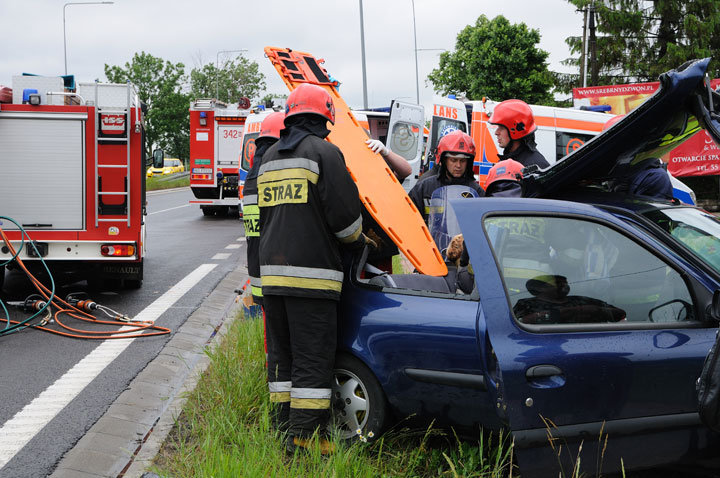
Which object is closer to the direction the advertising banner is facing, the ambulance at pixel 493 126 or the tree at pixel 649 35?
the ambulance

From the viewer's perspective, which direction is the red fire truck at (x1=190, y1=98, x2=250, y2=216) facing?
away from the camera

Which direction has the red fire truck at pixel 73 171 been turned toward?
away from the camera

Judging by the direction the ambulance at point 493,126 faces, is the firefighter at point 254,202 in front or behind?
behind

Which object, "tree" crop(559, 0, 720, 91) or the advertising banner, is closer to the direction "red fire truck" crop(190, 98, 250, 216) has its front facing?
the tree

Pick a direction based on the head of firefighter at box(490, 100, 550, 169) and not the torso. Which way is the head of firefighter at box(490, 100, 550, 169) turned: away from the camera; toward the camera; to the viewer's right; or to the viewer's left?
to the viewer's left

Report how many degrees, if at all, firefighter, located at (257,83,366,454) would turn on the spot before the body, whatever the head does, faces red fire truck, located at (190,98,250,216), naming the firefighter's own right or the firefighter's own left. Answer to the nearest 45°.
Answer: approximately 45° to the firefighter's own left

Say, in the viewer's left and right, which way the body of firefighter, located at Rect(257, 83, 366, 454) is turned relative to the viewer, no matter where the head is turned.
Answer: facing away from the viewer and to the right of the viewer

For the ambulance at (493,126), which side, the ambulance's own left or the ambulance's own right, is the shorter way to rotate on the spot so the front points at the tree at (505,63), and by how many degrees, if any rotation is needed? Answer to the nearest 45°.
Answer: approximately 45° to the ambulance's own left

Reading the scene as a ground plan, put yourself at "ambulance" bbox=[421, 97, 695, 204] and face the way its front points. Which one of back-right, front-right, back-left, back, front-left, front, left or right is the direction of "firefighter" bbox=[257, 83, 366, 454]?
back-right

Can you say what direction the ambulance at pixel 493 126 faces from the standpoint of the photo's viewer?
facing away from the viewer and to the right of the viewer

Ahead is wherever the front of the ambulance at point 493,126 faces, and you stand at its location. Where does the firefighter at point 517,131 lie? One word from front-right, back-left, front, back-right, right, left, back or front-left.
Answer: back-right

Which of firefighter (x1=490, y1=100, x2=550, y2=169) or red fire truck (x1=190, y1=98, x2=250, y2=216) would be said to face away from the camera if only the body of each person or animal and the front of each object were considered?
the red fire truck
